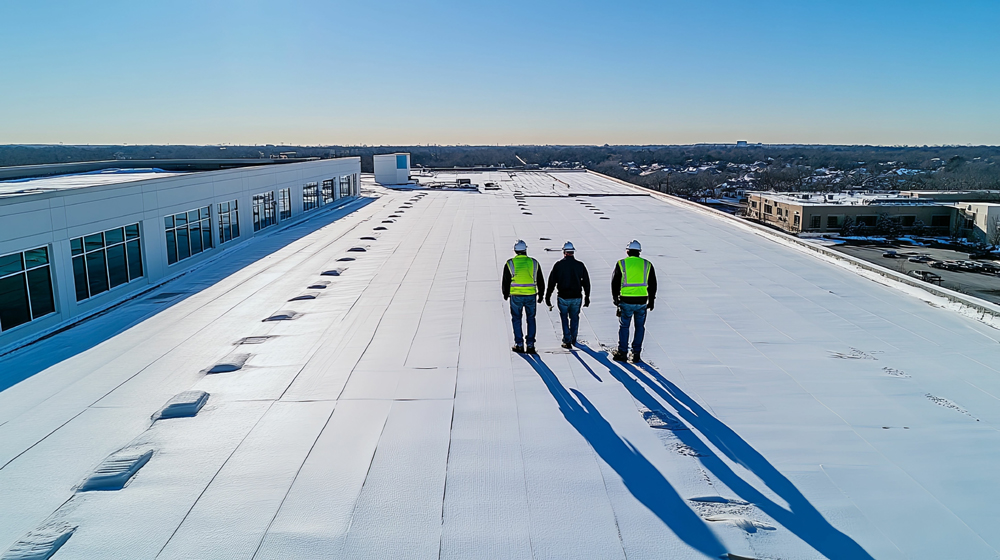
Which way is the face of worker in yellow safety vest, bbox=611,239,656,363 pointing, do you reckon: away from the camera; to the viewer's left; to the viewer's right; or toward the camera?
away from the camera

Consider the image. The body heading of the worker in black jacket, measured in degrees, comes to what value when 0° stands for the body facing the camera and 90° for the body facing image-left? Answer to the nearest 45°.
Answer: approximately 180°

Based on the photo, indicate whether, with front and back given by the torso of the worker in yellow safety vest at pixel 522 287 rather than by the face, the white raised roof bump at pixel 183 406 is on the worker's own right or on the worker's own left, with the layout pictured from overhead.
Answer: on the worker's own left

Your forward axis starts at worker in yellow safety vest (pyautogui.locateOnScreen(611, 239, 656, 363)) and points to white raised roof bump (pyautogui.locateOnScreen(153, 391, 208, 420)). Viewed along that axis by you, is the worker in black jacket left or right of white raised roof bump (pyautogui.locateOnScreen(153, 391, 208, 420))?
right

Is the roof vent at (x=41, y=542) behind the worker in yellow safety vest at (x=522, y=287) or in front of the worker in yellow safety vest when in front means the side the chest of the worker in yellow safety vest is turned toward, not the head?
behind

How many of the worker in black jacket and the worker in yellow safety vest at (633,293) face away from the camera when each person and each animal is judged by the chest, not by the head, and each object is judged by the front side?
2

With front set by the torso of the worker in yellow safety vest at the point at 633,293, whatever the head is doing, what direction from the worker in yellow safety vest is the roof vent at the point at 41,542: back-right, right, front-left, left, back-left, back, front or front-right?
back-left

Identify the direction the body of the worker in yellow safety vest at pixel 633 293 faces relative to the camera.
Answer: away from the camera

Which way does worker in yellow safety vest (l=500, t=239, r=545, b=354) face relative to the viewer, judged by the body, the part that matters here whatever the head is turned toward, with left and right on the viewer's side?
facing away from the viewer

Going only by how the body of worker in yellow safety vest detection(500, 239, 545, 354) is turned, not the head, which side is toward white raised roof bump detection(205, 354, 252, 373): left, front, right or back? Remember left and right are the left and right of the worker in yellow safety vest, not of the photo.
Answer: left

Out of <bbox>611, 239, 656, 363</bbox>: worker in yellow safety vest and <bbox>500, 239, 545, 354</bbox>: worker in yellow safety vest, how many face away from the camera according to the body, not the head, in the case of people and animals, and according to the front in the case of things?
2
